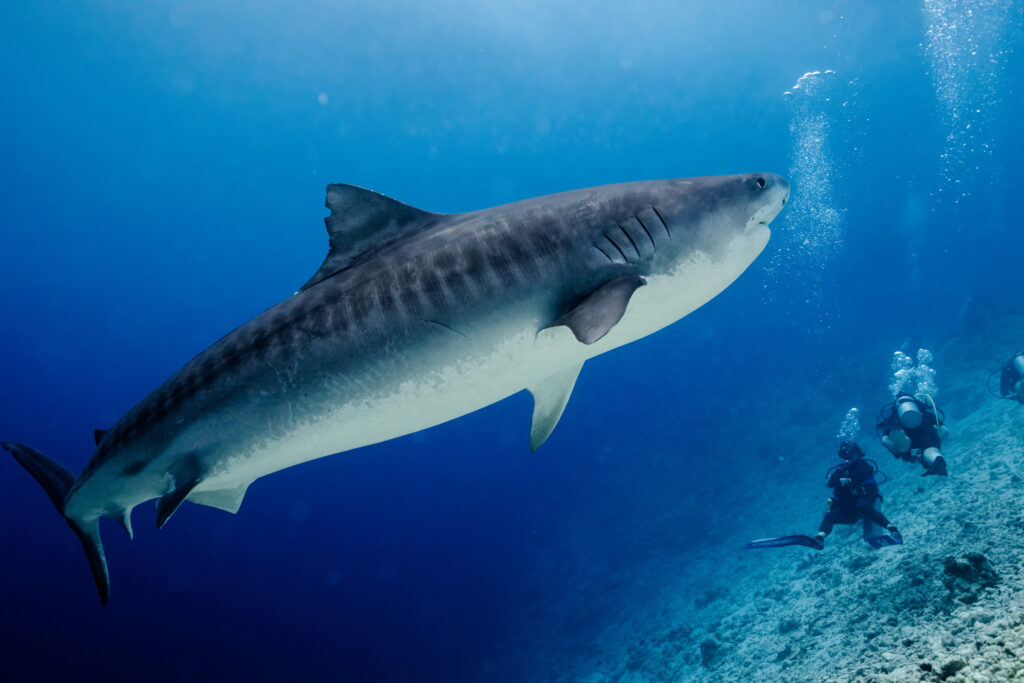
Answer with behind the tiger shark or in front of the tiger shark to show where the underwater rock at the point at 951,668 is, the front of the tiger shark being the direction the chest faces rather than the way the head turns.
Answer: in front

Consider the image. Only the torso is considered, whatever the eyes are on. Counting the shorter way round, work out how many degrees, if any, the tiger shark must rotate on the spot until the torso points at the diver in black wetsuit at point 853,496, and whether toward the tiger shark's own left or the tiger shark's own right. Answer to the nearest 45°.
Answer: approximately 45° to the tiger shark's own left

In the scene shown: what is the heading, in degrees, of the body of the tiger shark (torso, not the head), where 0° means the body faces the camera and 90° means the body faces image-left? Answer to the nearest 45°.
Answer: approximately 270°
